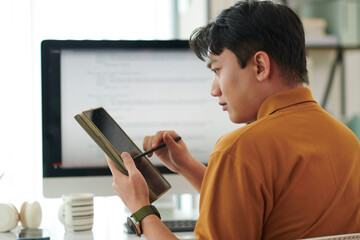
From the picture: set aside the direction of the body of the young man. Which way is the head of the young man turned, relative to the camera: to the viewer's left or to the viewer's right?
to the viewer's left

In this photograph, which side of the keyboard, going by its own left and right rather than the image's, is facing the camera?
front

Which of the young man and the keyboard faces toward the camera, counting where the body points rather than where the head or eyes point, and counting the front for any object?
the keyboard

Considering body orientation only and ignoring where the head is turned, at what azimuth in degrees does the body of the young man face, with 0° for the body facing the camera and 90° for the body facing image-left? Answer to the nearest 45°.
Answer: approximately 135°

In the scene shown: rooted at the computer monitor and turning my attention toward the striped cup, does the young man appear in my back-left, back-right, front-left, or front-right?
front-left

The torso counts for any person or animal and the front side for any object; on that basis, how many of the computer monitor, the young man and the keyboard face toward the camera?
2

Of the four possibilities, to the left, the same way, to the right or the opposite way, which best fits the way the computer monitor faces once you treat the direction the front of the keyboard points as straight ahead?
the same way

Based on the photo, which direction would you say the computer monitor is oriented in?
toward the camera
